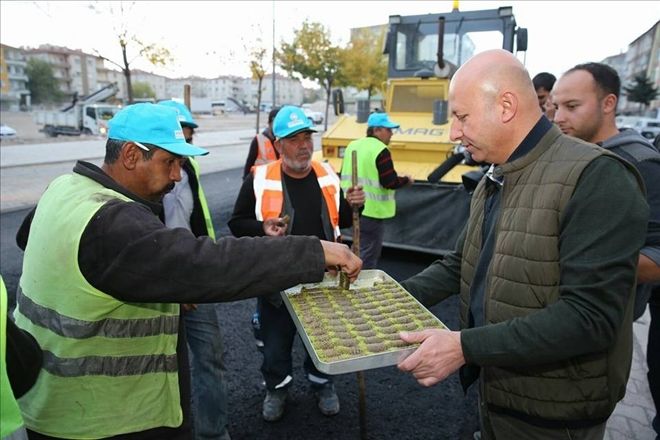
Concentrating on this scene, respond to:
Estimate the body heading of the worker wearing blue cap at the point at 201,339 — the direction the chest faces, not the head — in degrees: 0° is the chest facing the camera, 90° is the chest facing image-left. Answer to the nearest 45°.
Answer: approximately 270°

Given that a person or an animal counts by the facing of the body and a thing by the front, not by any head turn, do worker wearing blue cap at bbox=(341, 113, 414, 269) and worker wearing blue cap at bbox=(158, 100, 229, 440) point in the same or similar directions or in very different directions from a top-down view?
same or similar directions

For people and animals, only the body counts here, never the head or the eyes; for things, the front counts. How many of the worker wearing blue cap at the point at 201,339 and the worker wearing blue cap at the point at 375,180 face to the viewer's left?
0

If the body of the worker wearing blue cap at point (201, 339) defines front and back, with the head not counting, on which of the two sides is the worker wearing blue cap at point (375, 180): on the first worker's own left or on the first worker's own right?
on the first worker's own left

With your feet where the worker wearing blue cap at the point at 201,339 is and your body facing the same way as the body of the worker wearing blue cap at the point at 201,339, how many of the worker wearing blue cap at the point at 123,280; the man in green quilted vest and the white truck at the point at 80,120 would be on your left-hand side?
1

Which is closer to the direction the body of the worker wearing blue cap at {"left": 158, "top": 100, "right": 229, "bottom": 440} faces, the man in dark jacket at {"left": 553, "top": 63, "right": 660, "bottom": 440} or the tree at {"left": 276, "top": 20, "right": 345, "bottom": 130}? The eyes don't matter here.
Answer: the man in dark jacket

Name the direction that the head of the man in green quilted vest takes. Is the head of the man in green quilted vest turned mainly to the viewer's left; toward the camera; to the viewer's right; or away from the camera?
to the viewer's left

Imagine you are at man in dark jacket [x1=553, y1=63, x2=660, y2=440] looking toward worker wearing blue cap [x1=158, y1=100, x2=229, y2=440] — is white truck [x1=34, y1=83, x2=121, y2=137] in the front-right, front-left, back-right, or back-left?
front-right
